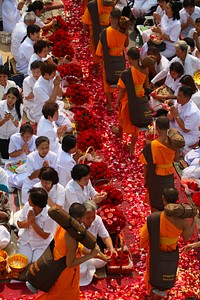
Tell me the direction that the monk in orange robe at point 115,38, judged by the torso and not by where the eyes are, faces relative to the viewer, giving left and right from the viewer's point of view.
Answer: facing away from the viewer

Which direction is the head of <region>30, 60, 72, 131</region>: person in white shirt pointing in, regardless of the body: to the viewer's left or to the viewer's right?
to the viewer's right

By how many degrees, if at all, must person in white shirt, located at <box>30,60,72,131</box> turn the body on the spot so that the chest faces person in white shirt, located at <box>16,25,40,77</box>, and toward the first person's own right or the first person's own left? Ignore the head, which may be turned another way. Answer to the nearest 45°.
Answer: approximately 90° to the first person's own left

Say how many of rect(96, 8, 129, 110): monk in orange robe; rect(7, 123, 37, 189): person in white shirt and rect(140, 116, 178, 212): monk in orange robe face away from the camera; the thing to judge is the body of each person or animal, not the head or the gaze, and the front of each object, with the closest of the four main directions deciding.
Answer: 2

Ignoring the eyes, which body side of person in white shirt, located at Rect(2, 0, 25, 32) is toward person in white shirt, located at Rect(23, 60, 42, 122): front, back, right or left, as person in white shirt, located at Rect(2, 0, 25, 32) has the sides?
right

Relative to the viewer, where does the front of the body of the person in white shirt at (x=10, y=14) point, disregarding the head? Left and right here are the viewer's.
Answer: facing to the right of the viewer

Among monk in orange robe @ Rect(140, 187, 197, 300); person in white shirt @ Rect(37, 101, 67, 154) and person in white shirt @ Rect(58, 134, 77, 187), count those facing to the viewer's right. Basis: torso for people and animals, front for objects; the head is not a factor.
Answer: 2

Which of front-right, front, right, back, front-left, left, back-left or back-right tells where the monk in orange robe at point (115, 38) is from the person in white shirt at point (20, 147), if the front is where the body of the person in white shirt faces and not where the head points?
left

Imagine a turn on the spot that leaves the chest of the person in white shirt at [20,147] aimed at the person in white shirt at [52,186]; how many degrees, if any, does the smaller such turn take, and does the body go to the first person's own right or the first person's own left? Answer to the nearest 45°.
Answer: approximately 45° to the first person's own right

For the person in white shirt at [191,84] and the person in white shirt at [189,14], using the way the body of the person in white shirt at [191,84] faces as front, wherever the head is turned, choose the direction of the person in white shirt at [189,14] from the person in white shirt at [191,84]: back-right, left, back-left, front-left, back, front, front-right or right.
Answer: right

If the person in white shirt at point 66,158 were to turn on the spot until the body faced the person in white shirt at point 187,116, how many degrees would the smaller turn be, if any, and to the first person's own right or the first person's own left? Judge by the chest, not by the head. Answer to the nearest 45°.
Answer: approximately 45° to the first person's own left

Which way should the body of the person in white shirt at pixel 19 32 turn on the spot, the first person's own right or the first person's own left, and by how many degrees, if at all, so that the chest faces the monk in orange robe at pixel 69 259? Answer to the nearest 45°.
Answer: approximately 90° to the first person's own right

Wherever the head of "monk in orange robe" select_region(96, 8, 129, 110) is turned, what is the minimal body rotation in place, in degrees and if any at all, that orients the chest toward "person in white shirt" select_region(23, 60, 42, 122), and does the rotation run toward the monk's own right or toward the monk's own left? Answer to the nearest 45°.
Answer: approximately 90° to the monk's own left

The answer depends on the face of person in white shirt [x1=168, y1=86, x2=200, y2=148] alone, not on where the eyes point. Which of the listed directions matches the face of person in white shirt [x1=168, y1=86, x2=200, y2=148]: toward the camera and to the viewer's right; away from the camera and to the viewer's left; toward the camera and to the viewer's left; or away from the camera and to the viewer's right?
toward the camera and to the viewer's left
